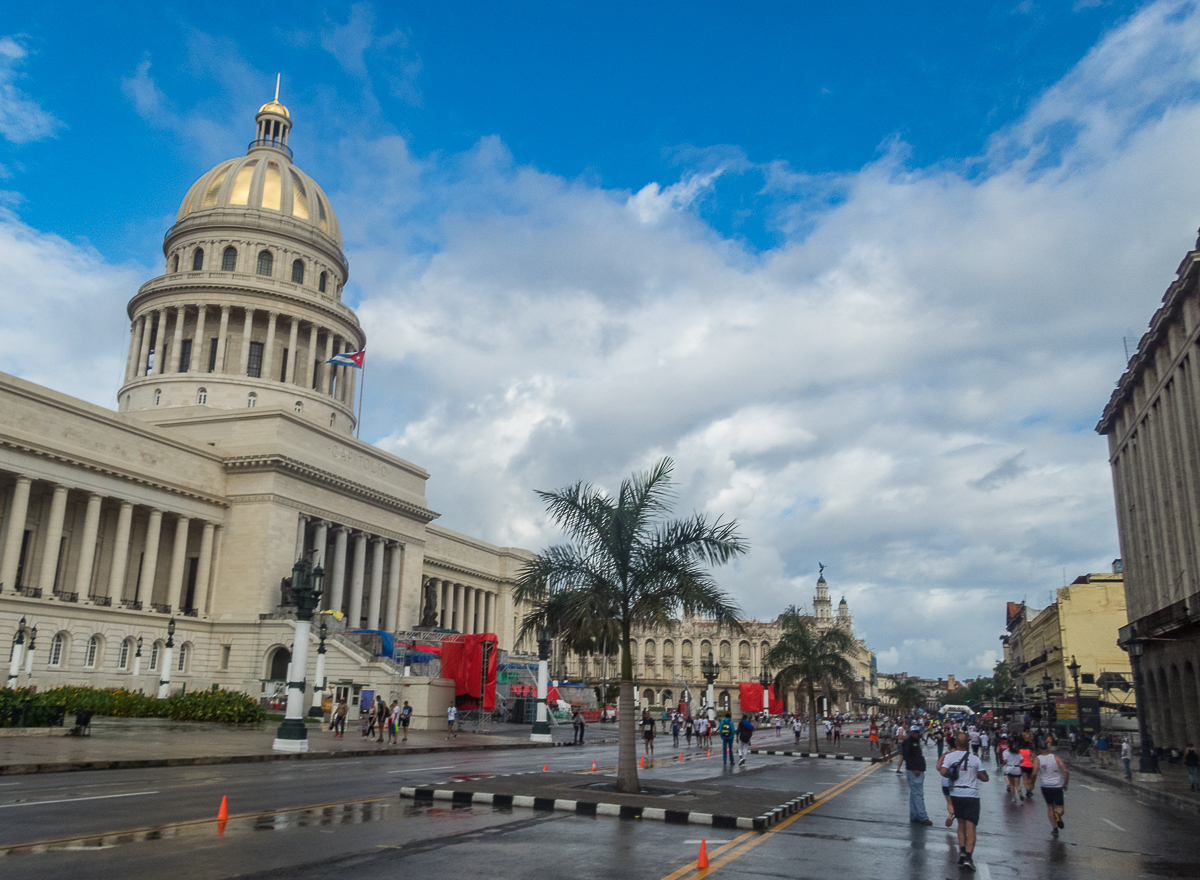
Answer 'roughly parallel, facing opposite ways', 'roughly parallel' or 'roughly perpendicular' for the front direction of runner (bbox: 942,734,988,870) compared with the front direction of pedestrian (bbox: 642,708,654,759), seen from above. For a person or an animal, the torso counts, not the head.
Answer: roughly parallel, facing opposite ways

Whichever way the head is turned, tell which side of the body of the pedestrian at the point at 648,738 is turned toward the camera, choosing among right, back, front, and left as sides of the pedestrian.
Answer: front

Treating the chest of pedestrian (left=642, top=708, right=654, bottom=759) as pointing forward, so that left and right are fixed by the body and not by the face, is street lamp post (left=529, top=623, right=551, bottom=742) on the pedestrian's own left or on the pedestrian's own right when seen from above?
on the pedestrian's own right

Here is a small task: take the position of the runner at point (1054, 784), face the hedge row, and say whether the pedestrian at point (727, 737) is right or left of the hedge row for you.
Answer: right

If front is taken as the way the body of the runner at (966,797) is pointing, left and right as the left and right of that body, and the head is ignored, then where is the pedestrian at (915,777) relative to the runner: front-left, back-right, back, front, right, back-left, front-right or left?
front

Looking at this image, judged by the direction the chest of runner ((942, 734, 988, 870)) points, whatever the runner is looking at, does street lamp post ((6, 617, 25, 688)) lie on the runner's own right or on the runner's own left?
on the runner's own left

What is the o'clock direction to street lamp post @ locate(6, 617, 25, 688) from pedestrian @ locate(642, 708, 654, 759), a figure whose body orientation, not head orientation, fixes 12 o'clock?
The street lamp post is roughly at 3 o'clock from the pedestrian.

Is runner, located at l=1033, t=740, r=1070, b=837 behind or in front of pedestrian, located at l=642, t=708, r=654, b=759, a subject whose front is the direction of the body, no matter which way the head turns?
in front

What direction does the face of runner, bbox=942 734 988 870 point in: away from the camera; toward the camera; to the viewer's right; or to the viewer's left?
away from the camera

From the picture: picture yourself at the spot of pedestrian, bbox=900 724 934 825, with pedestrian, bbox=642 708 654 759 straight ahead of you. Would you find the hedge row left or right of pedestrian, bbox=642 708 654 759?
left

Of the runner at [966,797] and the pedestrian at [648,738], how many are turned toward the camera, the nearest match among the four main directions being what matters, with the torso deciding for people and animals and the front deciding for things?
1

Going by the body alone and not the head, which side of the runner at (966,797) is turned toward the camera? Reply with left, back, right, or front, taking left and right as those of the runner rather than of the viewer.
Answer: back

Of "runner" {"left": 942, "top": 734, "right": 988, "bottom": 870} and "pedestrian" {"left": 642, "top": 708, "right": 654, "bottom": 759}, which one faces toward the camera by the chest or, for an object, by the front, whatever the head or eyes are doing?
the pedestrian

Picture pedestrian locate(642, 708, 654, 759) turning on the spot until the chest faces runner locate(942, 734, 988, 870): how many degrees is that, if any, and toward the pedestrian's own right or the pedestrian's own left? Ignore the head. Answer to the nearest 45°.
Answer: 0° — they already face them

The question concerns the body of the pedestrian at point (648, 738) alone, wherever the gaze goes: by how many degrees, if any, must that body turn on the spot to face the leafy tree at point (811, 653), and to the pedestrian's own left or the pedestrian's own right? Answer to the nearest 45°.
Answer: approximately 135° to the pedestrian's own left

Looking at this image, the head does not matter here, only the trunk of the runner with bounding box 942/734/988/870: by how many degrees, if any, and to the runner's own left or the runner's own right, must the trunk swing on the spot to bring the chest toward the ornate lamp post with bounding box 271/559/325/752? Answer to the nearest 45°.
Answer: approximately 45° to the runner's own left
